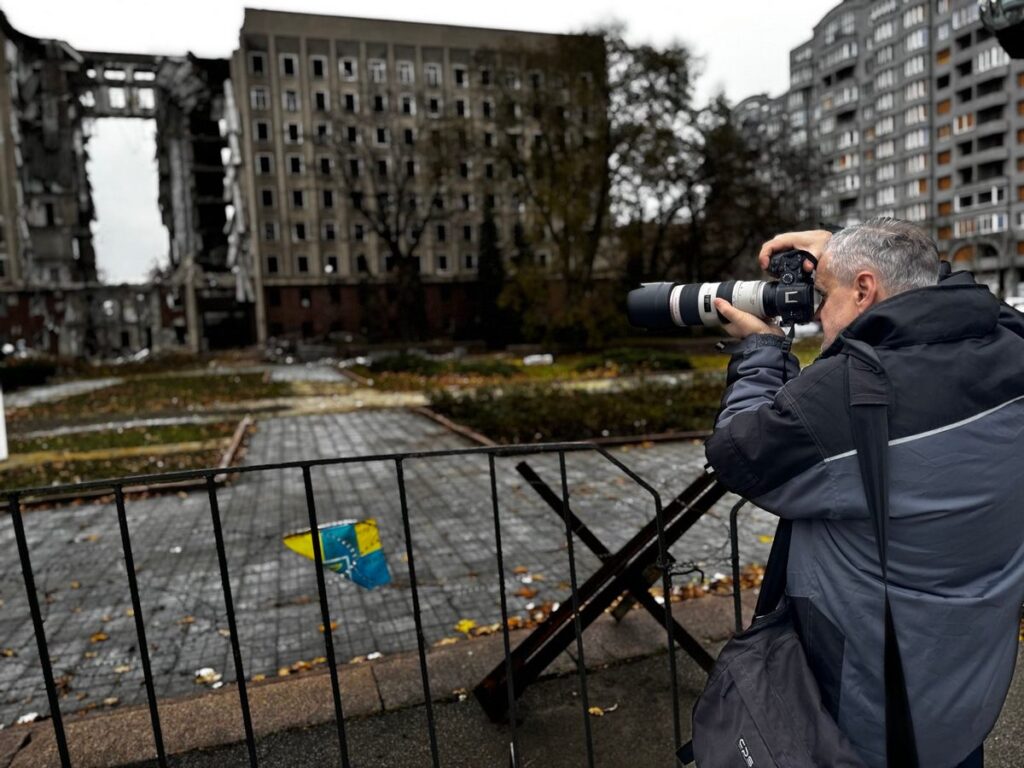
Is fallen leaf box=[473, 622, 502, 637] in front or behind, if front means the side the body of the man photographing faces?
in front

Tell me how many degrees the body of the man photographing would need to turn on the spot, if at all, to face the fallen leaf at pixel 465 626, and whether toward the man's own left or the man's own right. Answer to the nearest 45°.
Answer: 0° — they already face it

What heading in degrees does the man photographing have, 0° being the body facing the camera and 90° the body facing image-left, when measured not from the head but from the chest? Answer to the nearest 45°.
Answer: approximately 135°

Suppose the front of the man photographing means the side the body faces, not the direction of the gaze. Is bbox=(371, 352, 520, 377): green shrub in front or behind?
in front

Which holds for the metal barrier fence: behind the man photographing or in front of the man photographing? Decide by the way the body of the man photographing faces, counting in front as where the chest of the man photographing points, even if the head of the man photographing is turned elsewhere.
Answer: in front
